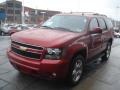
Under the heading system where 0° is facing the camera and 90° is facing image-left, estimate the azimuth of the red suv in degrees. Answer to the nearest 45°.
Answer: approximately 45°
